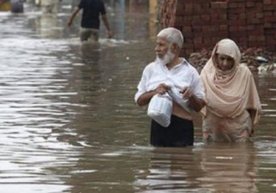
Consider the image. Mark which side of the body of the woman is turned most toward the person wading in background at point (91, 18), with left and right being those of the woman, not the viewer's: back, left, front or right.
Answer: back

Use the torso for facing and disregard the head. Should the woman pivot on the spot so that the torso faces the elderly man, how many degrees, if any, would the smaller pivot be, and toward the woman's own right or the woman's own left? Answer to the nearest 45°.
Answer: approximately 45° to the woman's own right

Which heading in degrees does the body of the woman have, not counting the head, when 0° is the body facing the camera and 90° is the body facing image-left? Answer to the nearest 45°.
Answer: approximately 0°

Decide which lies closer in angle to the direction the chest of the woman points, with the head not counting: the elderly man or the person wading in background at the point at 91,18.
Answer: the elderly man
